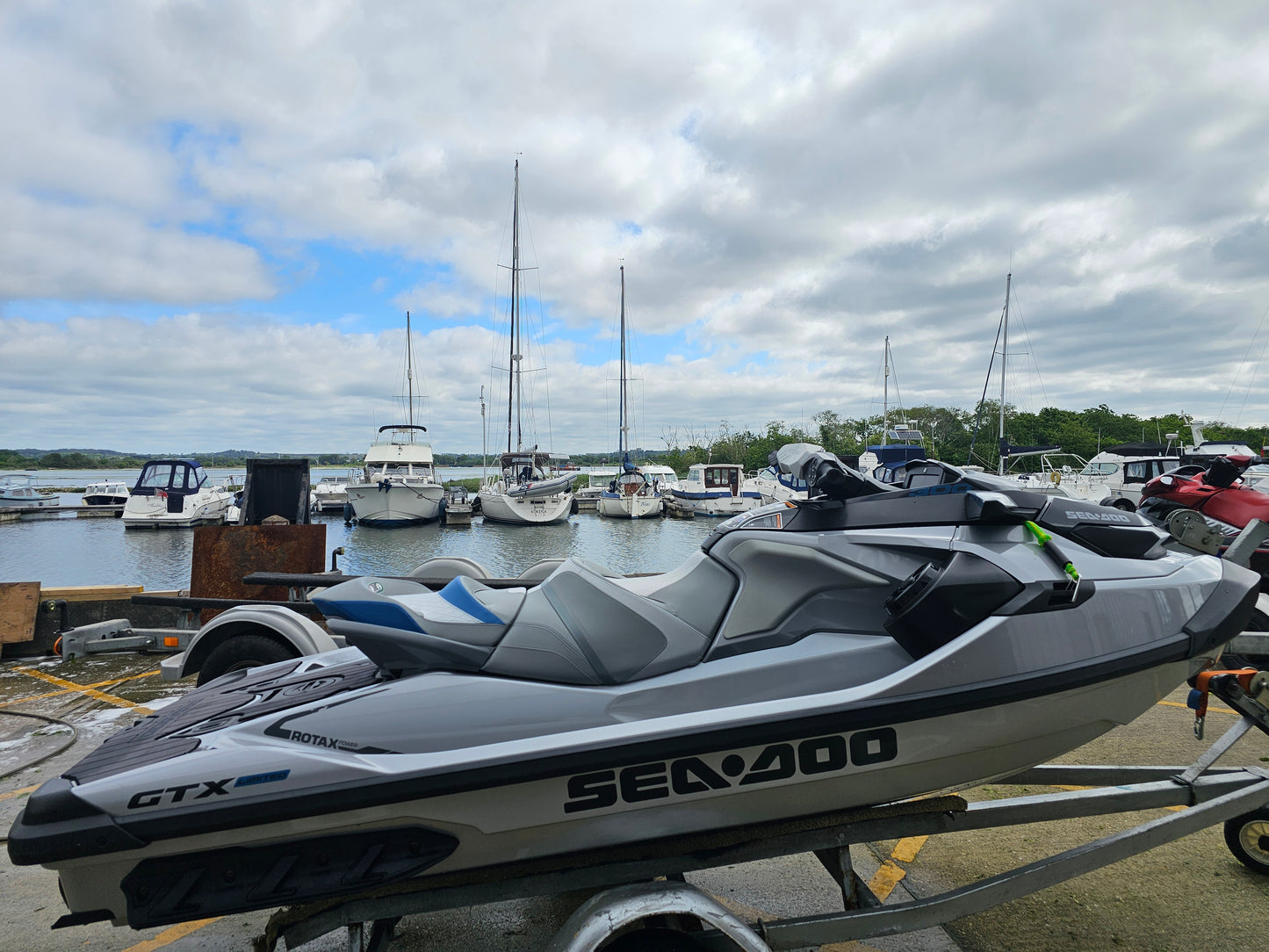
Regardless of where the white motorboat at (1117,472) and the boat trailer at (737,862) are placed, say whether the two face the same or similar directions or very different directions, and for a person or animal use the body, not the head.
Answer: very different directions

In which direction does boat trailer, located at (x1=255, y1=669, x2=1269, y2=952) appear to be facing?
to the viewer's right
